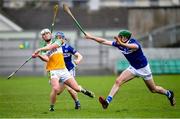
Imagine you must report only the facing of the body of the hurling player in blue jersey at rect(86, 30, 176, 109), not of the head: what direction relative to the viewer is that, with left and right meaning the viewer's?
facing the viewer and to the left of the viewer

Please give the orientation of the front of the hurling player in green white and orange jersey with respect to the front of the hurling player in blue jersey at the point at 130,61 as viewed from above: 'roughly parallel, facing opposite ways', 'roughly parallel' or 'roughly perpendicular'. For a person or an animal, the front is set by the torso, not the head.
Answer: roughly parallel

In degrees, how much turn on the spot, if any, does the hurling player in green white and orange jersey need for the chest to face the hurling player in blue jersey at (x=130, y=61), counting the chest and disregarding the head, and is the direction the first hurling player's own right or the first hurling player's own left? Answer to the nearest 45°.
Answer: approximately 135° to the first hurling player's own left

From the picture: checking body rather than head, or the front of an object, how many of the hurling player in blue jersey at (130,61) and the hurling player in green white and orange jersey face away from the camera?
0

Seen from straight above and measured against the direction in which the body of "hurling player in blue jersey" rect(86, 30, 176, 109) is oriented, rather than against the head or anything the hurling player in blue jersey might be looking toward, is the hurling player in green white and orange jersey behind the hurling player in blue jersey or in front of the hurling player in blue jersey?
in front
